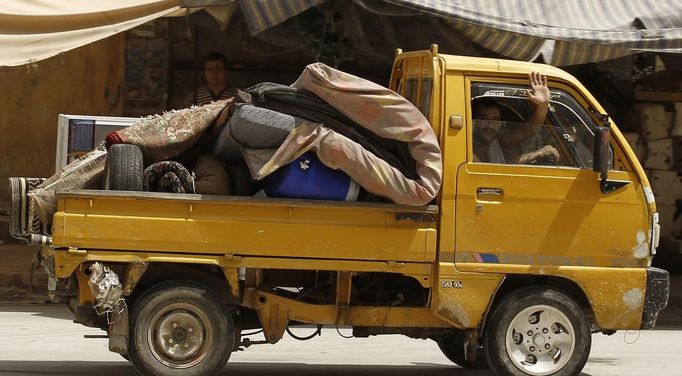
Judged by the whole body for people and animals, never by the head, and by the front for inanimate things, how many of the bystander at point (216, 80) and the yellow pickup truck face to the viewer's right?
1

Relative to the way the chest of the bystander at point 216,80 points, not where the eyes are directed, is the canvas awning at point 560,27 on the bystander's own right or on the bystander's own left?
on the bystander's own left

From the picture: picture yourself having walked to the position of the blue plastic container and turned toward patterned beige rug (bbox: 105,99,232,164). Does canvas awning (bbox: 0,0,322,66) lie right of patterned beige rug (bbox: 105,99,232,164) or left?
right

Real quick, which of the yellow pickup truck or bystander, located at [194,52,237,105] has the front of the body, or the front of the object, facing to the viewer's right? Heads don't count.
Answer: the yellow pickup truck

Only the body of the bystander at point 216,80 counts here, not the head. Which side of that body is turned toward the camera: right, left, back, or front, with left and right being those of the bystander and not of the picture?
front

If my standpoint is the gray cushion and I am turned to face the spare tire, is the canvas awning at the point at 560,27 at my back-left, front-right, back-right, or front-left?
back-right

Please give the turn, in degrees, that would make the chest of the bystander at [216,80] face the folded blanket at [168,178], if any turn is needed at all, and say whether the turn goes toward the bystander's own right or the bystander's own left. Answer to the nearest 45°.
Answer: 0° — they already face it

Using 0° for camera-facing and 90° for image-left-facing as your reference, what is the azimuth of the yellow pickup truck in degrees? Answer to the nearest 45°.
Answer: approximately 270°

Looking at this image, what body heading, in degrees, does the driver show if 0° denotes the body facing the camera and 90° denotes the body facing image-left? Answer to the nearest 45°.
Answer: approximately 315°

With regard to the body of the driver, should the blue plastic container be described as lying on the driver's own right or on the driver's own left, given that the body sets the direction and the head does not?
on the driver's own right
